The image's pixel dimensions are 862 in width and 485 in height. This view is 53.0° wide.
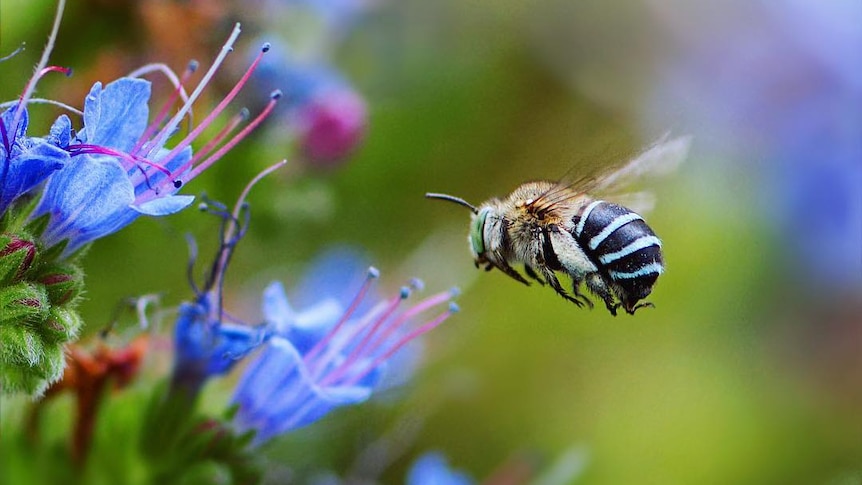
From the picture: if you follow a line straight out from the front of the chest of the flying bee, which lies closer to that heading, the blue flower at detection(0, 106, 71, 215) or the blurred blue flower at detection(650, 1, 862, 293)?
the blue flower

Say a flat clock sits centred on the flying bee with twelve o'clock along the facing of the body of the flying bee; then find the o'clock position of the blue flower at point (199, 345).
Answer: The blue flower is roughly at 12 o'clock from the flying bee.

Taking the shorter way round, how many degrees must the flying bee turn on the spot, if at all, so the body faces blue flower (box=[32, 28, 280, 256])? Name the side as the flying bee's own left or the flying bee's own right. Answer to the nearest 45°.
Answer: approximately 45° to the flying bee's own left

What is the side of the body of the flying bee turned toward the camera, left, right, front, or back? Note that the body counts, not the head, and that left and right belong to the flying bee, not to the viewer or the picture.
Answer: left

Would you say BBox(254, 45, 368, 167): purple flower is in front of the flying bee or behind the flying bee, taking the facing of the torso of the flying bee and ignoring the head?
in front

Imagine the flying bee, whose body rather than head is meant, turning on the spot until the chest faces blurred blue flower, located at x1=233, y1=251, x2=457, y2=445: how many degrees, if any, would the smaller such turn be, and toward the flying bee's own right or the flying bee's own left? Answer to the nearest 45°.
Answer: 0° — it already faces it
